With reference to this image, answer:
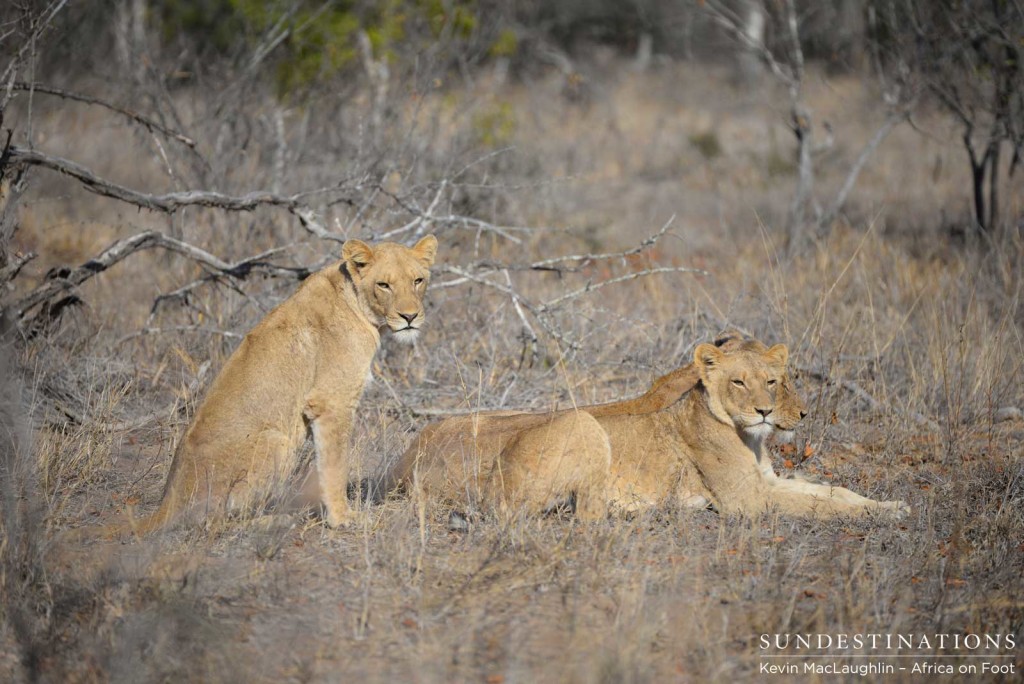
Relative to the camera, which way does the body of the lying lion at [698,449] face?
to the viewer's right

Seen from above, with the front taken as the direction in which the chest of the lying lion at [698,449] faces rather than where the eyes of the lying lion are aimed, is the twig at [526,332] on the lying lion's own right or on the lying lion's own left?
on the lying lion's own left

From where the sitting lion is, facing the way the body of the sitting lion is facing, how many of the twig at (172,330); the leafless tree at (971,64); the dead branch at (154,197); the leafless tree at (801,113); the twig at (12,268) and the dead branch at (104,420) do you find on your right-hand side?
0

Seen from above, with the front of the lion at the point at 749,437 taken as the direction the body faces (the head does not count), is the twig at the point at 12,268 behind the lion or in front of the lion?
behind

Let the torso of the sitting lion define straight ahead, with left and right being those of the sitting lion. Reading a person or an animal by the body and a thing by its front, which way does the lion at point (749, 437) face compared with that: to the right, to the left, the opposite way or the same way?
the same way

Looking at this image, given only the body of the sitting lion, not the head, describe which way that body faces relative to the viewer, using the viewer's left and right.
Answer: facing to the right of the viewer

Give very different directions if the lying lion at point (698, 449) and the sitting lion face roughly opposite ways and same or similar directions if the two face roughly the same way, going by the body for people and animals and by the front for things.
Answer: same or similar directions

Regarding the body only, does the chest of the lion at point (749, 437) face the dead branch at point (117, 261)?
no

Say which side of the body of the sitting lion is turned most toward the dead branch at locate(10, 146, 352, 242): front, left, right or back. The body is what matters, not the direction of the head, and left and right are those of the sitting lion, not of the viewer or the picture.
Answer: left

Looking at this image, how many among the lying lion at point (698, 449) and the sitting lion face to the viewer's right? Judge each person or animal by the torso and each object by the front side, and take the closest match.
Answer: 2

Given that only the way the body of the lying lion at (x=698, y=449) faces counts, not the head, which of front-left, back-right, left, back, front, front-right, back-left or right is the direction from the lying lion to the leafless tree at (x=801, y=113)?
left
